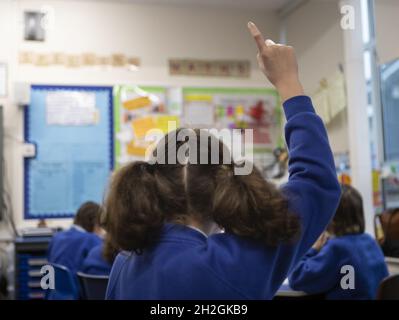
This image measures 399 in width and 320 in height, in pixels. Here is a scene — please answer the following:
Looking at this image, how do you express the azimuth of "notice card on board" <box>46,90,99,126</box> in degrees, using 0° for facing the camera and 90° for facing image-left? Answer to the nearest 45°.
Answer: approximately 0°

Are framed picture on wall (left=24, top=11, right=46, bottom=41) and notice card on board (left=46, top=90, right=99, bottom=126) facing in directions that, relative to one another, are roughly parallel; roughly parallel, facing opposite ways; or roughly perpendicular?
roughly parallel

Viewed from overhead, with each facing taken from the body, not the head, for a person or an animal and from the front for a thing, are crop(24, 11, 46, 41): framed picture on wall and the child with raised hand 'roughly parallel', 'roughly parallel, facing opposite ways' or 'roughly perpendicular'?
roughly parallel, facing opposite ways

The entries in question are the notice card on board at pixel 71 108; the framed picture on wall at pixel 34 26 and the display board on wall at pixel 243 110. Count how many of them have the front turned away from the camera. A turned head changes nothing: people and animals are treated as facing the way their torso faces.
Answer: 0

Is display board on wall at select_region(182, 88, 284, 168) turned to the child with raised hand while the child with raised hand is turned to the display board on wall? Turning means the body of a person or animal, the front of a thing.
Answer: yes

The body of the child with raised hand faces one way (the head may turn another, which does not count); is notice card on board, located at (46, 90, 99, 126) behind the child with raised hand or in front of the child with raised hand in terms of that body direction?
in front

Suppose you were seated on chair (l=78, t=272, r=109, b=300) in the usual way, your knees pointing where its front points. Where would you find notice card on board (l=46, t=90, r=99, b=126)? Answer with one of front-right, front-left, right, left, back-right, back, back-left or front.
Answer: front

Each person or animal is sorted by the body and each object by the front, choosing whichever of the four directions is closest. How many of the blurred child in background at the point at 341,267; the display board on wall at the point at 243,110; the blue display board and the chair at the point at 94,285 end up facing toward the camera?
2

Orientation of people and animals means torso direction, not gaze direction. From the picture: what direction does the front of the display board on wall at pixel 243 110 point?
toward the camera

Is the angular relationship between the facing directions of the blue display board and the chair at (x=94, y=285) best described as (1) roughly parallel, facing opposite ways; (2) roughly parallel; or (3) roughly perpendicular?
roughly parallel, facing opposite ways

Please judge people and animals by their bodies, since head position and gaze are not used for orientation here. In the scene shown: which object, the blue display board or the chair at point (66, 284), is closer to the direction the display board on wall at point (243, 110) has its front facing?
the chair

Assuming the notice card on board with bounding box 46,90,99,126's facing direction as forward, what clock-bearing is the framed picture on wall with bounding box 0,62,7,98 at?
The framed picture on wall is roughly at 3 o'clock from the notice card on board.

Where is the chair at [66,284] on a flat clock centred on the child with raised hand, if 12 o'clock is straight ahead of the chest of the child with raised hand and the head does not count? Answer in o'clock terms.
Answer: The chair is roughly at 11 o'clock from the child with raised hand.

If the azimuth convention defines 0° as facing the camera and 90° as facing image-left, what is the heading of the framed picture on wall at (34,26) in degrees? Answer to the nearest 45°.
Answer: approximately 0°

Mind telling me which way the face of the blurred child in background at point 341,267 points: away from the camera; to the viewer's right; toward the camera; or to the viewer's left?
away from the camera

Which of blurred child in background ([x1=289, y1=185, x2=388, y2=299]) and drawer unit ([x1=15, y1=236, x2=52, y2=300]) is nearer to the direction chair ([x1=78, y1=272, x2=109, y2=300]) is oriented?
the drawer unit

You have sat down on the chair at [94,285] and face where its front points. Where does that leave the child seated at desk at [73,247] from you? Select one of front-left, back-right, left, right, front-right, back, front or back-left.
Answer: front

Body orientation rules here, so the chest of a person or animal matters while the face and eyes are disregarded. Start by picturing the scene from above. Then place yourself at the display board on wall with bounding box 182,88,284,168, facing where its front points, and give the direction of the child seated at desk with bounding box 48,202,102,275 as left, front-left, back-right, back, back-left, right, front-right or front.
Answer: front-right

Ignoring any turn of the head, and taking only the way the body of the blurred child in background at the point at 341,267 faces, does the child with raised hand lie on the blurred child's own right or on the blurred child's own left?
on the blurred child's own left

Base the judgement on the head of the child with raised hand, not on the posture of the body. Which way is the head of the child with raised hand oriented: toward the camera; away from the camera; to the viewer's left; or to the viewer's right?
away from the camera

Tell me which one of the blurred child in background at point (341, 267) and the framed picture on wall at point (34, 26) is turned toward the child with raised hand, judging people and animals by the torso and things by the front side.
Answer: the framed picture on wall

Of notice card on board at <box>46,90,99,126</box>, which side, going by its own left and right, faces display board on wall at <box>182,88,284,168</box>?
left
